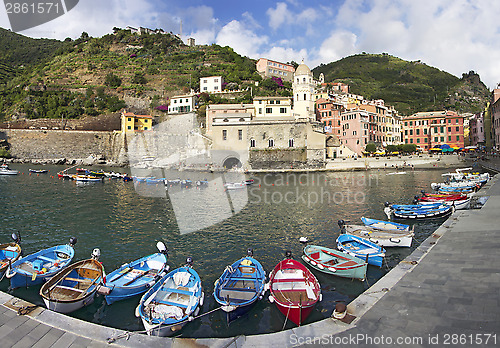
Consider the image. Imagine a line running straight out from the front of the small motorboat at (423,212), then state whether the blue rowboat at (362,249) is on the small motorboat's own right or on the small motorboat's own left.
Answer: on the small motorboat's own right

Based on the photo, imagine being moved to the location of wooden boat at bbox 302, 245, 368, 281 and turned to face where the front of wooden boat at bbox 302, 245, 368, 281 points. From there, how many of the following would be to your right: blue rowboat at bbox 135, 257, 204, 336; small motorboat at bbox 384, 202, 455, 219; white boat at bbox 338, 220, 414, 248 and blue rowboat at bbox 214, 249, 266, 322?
2
